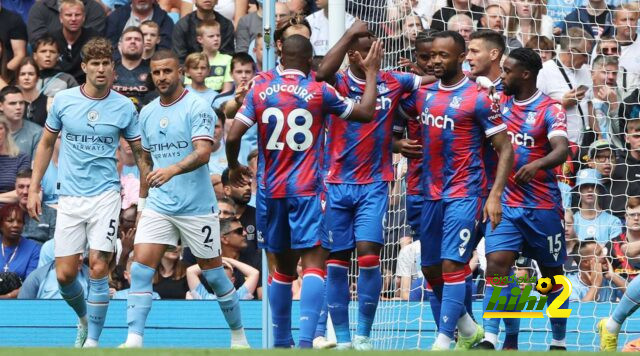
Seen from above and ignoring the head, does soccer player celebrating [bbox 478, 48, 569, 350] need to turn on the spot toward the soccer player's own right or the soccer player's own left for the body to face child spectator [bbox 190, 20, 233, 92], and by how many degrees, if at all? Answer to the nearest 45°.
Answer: approximately 90° to the soccer player's own right

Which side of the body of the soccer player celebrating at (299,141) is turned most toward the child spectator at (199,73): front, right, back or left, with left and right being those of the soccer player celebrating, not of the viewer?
front

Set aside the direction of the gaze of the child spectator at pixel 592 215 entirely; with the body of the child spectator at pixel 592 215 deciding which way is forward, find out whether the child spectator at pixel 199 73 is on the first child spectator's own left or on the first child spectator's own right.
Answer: on the first child spectator's own right

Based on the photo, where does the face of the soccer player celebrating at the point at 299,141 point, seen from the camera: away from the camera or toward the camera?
away from the camera

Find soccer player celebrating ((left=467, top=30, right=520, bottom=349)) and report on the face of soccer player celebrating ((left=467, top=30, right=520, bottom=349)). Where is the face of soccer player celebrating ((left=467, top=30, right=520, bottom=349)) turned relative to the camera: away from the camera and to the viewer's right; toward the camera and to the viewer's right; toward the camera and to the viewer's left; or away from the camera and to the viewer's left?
toward the camera and to the viewer's left

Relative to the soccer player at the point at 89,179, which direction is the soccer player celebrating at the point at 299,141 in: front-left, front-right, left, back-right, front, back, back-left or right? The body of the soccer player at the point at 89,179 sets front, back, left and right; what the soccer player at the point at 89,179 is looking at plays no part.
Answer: front-left

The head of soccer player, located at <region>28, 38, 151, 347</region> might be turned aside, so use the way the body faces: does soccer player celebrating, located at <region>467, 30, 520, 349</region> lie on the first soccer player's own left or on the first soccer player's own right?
on the first soccer player's own left

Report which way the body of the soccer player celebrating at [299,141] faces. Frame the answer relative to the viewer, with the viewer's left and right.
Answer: facing away from the viewer
